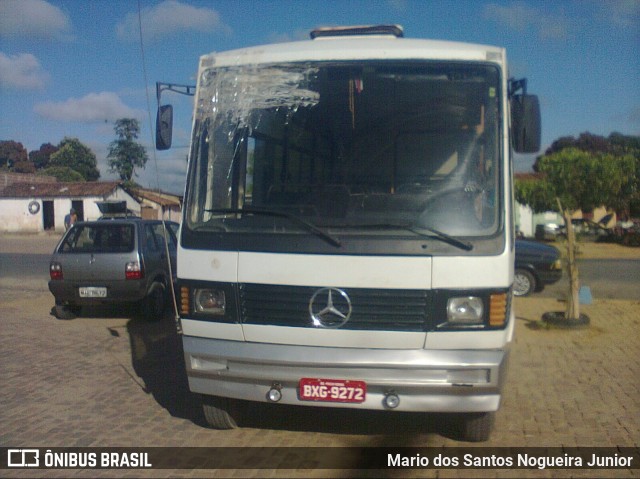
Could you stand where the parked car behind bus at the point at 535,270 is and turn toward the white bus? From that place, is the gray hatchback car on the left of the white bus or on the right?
right

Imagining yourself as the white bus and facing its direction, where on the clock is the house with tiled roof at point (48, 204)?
The house with tiled roof is roughly at 5 o'clock from the white bus.

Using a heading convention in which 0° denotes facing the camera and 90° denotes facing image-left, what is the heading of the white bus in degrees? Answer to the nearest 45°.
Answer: approximately 0°

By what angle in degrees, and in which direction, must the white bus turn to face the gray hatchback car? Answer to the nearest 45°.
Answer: approximately 135° to its right

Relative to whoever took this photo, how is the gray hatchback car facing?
facing away from the viewer and to the right of the viewer

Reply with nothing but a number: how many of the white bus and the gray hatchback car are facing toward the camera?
1

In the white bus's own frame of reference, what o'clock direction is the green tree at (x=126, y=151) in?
The green tree is roughly at 5 o'clock from the white bus.

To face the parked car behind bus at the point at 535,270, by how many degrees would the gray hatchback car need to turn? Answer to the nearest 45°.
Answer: approximately 45° to its right
